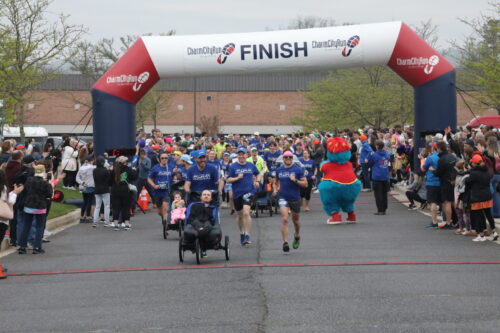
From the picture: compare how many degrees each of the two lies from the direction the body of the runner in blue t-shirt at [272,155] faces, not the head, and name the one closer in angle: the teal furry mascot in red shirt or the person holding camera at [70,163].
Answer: the teal furry mascot in red shirt

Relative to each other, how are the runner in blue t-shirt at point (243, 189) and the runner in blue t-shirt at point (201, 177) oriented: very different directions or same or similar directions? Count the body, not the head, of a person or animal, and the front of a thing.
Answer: same or similar directions

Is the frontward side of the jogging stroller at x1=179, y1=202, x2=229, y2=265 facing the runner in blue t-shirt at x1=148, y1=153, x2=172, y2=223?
no

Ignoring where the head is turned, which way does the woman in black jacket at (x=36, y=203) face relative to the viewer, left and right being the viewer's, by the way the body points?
facing away from the viewer and to the right of the viewer

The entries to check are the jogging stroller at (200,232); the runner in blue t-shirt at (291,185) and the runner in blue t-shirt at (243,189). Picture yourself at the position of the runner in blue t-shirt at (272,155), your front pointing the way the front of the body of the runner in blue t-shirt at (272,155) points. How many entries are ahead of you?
3

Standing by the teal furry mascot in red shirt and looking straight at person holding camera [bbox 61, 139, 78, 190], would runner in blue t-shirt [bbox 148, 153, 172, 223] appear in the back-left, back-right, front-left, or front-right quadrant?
front-left

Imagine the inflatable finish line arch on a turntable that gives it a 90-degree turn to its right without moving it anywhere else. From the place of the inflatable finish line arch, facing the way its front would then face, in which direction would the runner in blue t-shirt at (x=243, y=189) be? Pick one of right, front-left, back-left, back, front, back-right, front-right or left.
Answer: left

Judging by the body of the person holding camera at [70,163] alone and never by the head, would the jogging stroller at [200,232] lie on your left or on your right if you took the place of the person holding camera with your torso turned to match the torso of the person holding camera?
on your right

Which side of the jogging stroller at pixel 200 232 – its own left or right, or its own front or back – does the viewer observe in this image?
front

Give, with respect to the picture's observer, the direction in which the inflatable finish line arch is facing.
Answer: facing the viewer

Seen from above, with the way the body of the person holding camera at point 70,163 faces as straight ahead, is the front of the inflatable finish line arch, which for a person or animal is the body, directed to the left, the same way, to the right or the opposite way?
to the right

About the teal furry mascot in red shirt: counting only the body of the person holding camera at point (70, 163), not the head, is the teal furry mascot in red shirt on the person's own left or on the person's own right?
on the person's own right

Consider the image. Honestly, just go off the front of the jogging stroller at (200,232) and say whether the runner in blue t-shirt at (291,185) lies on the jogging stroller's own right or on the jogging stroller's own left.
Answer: on the jogging stroller's own left

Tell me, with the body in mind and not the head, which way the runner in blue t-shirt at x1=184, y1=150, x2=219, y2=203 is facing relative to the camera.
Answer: toward the camera

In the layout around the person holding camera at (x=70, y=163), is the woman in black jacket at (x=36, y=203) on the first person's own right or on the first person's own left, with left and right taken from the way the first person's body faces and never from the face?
on the first person's own right

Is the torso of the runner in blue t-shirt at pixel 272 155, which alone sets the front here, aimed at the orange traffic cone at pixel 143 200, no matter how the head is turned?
no

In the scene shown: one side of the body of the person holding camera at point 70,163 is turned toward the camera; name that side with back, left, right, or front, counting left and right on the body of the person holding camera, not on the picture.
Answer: right
